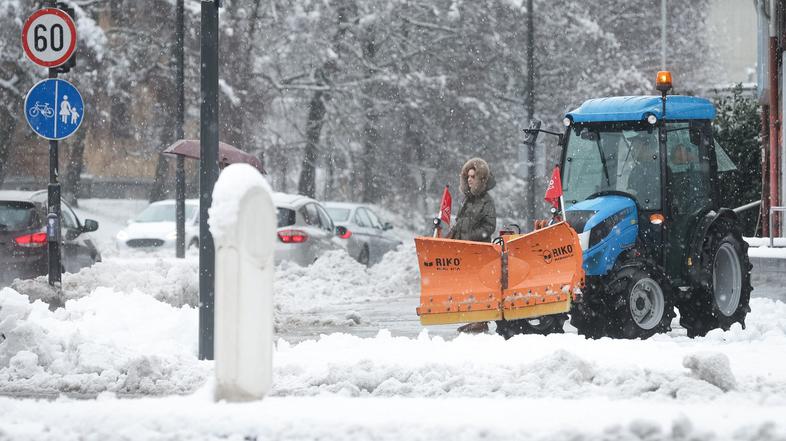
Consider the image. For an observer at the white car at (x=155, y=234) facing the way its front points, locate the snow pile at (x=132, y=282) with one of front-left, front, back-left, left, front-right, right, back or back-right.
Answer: front-left

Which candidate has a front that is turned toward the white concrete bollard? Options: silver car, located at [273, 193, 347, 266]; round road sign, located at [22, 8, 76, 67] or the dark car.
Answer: the round road sign

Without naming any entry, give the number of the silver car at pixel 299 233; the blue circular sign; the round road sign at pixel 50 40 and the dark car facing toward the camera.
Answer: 2

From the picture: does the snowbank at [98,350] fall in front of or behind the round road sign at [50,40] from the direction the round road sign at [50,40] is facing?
in front

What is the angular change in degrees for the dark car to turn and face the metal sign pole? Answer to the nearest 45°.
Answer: approximately 135° to its right

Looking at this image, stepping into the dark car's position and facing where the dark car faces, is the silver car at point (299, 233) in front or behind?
in front

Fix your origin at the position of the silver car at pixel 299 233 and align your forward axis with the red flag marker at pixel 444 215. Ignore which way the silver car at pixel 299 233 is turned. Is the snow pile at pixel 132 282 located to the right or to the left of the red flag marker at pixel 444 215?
right

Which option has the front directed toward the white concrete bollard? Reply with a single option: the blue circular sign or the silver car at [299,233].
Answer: the blue circular sign

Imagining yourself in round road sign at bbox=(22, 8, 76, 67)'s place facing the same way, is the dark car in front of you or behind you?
behind

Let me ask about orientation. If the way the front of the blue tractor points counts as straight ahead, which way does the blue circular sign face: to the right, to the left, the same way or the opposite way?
to the left

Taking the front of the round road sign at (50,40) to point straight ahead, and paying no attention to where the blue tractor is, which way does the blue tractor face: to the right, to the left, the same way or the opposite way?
to the right

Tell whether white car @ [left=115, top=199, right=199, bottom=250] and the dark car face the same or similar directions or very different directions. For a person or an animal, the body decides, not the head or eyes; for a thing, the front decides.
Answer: very different directions

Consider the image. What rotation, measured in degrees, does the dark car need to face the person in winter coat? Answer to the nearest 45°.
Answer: approximately 90° to its right

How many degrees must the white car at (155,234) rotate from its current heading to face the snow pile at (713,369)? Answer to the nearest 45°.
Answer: approximately 45° to its left

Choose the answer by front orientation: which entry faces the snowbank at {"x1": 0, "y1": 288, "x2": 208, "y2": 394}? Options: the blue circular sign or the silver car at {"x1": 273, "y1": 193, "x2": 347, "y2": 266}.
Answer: the blue circular sign
